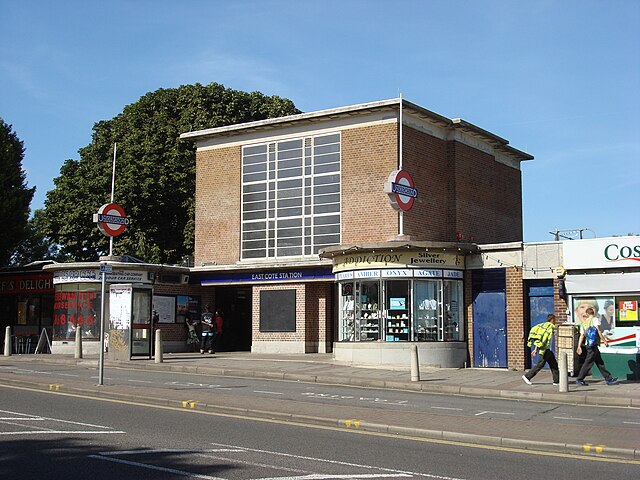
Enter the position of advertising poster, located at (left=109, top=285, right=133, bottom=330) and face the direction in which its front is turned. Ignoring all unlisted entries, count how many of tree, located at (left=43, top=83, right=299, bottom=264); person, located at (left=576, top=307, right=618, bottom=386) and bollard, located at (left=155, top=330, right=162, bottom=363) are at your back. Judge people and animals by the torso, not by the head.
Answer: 1

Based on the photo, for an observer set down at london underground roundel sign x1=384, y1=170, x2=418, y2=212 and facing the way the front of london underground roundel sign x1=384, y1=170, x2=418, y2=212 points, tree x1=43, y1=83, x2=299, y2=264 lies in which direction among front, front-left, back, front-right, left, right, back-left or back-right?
back

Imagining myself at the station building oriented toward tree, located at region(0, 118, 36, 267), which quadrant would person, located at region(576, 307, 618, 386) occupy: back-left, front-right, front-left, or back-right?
back-left

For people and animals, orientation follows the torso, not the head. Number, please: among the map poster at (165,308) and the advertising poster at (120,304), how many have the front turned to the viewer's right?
0

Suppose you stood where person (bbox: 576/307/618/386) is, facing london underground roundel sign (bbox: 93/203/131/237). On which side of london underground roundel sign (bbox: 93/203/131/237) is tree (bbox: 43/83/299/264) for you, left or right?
right

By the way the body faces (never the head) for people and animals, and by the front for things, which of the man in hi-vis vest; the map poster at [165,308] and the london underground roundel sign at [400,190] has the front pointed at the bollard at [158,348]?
the map poster

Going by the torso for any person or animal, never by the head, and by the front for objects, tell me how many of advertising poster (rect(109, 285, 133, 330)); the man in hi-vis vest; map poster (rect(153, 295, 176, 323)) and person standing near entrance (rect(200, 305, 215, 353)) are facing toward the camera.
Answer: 3

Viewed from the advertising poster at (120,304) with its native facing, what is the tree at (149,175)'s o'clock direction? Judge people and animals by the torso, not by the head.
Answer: The tree is roughly at 6 o'clock from the advertising poster.
